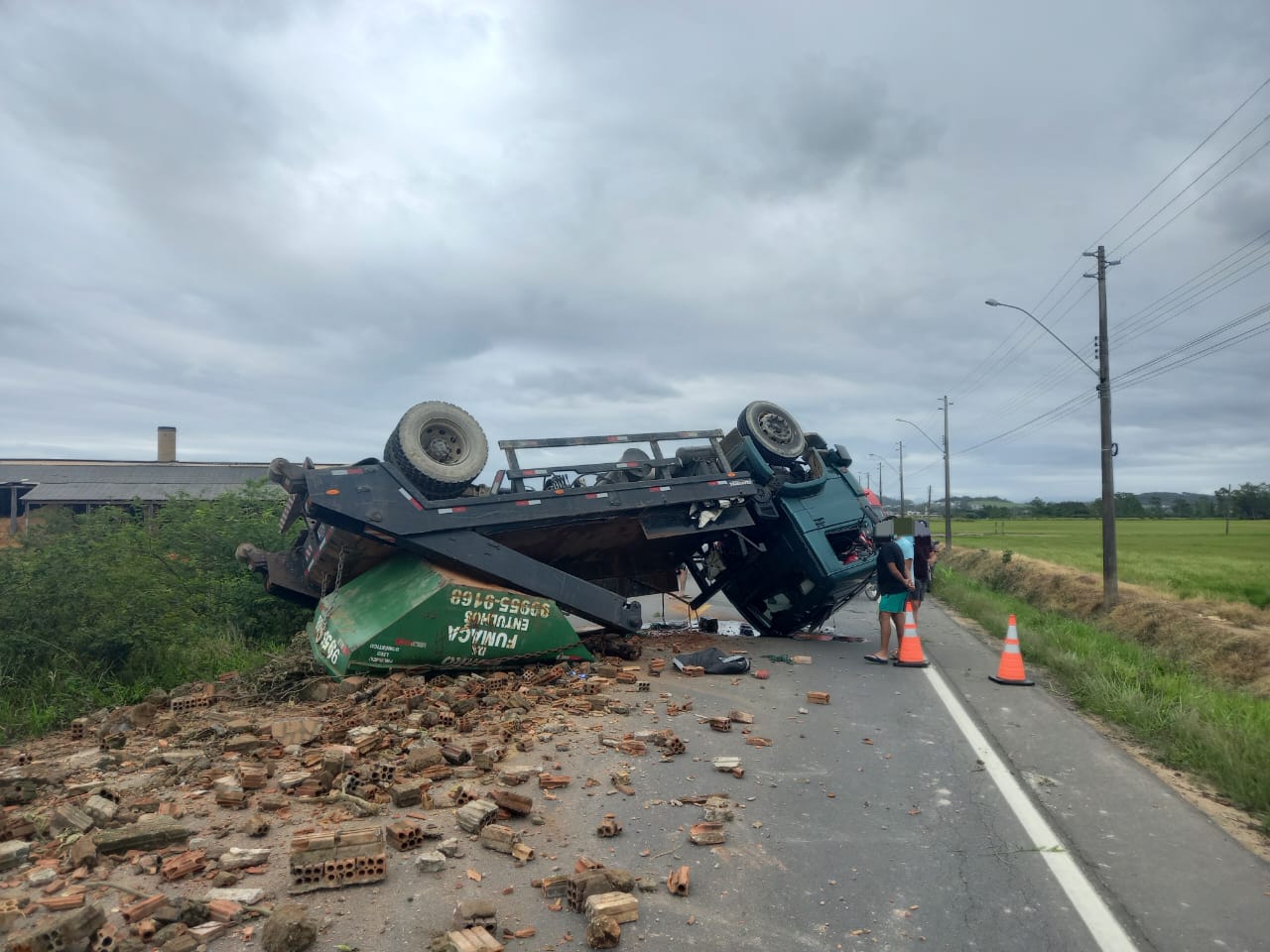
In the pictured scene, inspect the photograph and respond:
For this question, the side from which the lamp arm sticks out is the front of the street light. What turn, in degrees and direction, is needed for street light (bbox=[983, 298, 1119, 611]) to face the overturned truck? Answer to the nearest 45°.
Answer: approximately 45° to its left

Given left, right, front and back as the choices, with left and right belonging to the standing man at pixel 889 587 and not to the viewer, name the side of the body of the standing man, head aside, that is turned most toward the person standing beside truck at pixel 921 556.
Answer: right

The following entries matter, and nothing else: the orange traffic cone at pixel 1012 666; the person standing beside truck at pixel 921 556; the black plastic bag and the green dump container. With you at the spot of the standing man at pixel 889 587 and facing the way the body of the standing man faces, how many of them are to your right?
1

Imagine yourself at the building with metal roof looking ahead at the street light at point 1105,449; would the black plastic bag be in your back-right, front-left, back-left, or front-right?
front-right

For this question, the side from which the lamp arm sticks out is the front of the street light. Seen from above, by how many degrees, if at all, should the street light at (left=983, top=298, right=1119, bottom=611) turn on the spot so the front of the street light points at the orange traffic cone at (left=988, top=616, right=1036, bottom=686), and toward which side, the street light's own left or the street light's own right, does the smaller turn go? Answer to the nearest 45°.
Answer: approximately 90° to the street light's own left

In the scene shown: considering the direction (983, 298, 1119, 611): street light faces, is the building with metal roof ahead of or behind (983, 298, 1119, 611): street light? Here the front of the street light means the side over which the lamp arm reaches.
ahead

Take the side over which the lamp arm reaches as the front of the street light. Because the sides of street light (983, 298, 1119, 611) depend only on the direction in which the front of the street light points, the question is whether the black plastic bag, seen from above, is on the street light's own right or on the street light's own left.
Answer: on the street light's own left

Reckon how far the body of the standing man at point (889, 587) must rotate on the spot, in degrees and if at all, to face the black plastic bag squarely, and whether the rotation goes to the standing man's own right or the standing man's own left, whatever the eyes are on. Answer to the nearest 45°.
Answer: approximately 45° to the standing man's own left

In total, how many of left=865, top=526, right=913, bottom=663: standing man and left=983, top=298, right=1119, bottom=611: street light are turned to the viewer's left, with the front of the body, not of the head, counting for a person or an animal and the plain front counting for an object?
2

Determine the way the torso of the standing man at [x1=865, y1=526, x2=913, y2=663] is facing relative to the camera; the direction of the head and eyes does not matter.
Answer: to the viewer's left

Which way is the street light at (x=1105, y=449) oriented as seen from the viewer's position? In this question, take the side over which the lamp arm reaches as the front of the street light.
to the viewer's left

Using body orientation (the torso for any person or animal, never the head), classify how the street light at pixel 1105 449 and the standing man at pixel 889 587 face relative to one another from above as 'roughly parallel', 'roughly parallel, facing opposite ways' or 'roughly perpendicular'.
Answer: roughly parallel

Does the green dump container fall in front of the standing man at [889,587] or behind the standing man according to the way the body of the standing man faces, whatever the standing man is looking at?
in front

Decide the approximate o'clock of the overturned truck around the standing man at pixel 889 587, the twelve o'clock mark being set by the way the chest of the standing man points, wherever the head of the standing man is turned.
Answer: The overturned truck is roughly at 11 o'clock from the standing man.

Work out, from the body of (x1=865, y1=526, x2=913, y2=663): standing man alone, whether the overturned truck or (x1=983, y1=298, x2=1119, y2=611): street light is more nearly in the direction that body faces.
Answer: the overturned truck
